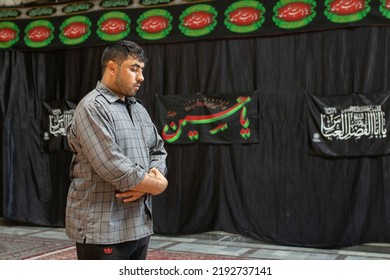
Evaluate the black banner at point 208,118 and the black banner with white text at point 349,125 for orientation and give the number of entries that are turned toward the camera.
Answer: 2

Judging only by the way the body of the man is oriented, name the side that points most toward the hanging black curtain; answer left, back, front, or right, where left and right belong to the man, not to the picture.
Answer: left

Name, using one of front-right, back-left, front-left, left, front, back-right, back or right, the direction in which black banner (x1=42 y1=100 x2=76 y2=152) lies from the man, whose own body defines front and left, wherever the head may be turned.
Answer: back-left

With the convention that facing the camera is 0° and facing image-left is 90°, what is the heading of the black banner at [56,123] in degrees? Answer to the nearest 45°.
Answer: approximately 0°

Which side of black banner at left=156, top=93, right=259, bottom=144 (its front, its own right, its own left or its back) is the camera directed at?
front

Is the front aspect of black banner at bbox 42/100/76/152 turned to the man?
yes

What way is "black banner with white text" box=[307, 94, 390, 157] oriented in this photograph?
toward the camera

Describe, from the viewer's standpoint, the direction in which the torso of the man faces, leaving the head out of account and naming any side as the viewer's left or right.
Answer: facing the viewer and to the right of the viewer

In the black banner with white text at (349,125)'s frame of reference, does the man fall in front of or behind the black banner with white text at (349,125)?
in front
